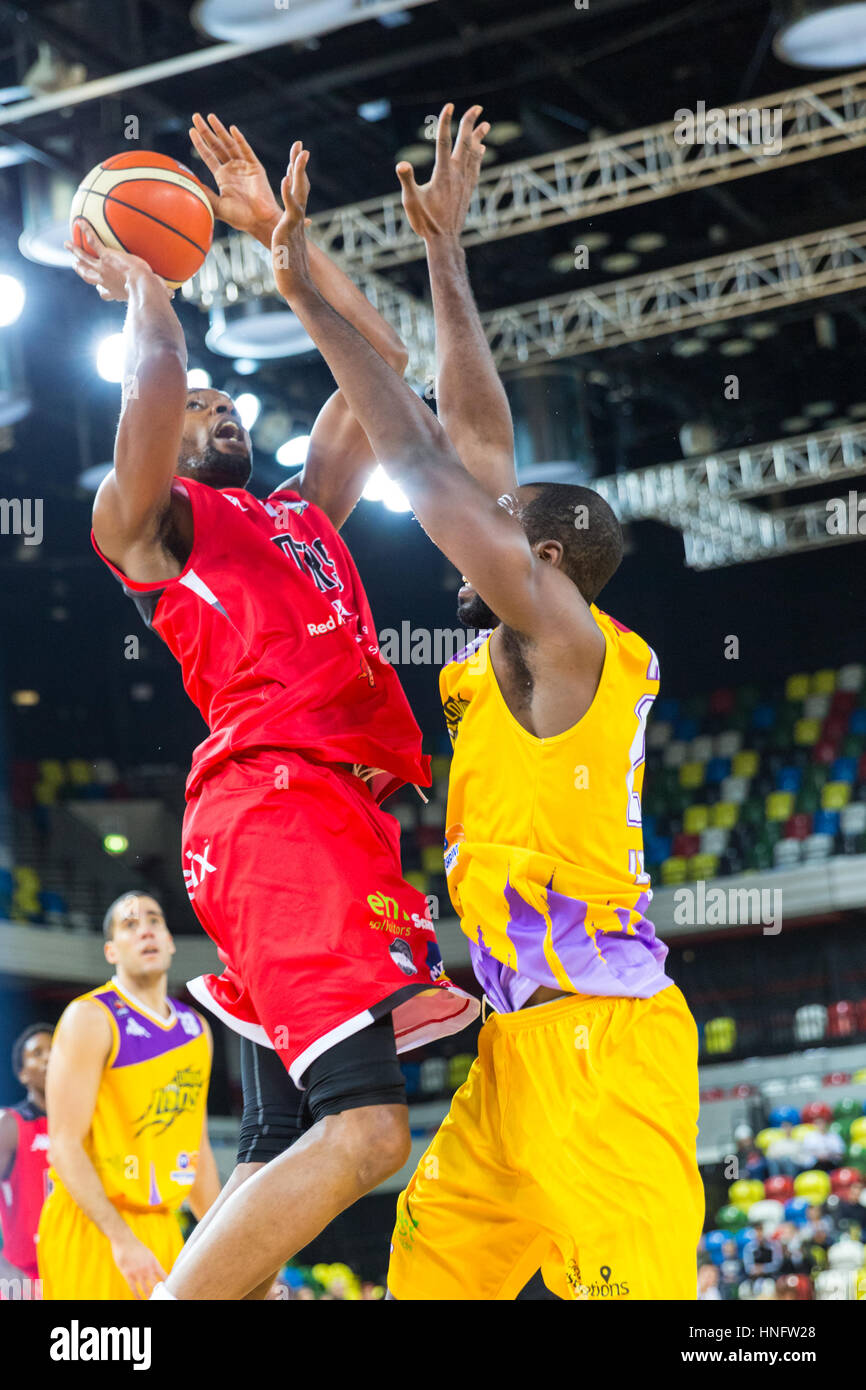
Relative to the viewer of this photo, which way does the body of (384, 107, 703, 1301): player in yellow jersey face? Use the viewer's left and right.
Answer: facing to the left of the viewer

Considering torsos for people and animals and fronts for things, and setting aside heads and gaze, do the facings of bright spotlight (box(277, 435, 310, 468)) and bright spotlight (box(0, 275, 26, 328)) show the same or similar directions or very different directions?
same or similar directions

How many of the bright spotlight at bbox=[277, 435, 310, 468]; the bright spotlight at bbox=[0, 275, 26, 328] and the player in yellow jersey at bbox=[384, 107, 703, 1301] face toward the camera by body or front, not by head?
2

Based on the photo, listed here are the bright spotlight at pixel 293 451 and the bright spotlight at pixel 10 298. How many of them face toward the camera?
2

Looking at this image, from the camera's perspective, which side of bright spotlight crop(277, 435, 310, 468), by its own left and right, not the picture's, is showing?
front

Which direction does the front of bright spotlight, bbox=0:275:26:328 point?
toward the camera

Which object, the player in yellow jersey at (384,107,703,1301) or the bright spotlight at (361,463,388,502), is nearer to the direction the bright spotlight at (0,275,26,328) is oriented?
the player in yellow jersey

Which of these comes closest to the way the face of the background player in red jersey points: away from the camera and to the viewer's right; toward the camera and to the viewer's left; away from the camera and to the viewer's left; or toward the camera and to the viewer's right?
toward the camera and to the viewer's right

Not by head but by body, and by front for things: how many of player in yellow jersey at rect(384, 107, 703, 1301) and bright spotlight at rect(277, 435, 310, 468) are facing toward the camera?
1

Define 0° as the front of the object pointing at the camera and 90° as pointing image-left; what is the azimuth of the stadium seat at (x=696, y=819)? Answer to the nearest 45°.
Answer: approximately 45°

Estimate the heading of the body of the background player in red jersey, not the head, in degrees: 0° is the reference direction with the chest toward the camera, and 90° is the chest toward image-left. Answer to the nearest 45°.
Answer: approximately 315°
